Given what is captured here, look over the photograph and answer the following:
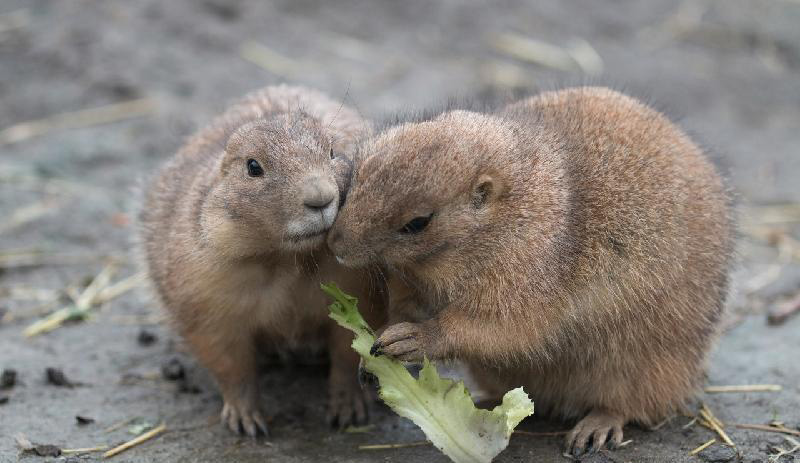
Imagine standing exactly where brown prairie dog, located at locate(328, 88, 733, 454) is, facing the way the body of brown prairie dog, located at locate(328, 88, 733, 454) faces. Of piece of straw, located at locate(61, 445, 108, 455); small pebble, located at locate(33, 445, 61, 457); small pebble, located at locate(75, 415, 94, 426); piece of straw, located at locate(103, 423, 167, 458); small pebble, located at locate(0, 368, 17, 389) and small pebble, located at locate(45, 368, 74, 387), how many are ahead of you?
6

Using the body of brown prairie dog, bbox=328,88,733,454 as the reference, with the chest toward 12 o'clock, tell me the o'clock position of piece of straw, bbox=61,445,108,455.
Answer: The piece of straw is roughly at 12 o'clock from the brown prairie dog.

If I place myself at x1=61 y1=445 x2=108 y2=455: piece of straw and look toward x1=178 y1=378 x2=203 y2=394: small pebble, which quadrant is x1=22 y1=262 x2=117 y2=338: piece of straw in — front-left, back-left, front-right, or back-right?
front-left

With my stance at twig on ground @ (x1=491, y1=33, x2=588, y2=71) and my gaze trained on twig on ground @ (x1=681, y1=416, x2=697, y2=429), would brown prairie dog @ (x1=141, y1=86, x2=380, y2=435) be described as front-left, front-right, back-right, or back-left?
front-right

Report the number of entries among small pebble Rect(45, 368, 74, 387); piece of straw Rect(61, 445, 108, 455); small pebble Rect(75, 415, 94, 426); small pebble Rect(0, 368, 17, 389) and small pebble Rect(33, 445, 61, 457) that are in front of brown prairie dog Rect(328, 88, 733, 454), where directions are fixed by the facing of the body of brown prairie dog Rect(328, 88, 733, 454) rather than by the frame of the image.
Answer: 5

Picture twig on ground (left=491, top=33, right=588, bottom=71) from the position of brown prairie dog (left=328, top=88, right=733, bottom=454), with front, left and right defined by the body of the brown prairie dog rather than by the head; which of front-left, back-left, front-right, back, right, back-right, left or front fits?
right

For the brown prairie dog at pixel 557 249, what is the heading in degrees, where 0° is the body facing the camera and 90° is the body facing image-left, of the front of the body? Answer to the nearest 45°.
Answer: approximately 90°

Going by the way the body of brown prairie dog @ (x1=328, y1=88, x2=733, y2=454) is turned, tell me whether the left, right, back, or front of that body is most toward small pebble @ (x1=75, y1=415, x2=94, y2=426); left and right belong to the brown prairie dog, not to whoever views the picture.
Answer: front

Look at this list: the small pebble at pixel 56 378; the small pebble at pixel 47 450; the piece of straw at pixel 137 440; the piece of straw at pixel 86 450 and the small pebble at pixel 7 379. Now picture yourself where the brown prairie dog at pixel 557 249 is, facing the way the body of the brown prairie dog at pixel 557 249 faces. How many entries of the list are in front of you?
5

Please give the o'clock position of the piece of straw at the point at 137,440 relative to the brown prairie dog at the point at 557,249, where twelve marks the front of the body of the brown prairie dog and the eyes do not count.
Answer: The piece of straw is roughly at 12 o'clock from the brown prairie dog.

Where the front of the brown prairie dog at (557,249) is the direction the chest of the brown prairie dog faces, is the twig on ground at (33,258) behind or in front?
in front

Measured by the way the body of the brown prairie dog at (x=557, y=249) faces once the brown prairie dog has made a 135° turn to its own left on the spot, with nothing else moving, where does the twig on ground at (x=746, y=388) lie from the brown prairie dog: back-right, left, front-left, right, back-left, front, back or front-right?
left

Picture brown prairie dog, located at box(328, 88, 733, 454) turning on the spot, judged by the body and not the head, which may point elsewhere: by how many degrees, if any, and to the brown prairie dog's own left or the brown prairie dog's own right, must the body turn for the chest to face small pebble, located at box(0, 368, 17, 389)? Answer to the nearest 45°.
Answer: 0° — it already faces it

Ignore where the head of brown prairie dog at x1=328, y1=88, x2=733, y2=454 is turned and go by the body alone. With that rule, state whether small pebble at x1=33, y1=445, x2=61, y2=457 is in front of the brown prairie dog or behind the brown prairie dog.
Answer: in front

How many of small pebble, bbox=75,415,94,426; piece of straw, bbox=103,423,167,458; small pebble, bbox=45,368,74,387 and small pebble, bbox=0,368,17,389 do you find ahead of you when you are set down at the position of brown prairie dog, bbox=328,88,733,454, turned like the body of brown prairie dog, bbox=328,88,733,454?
4
